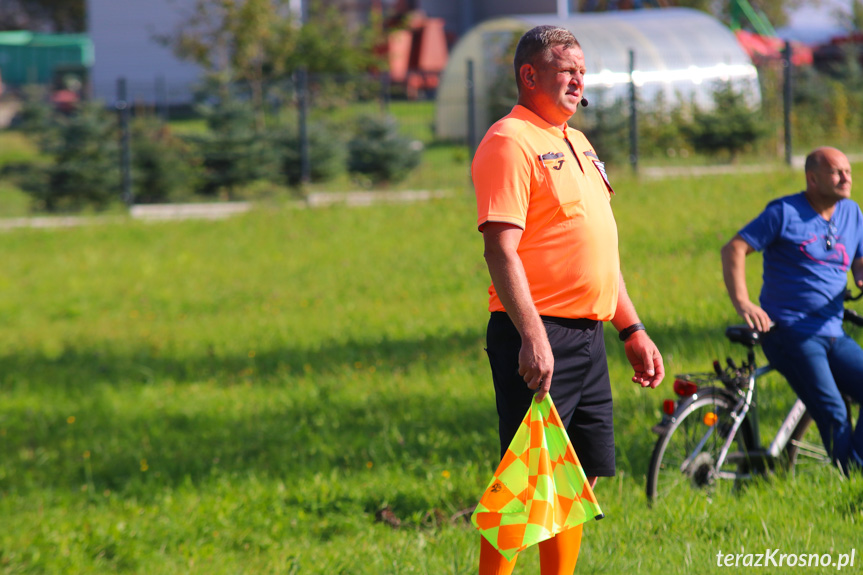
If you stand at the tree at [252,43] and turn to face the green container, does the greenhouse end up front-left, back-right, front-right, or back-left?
back-right

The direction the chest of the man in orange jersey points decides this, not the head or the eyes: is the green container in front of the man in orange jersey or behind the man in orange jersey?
behind

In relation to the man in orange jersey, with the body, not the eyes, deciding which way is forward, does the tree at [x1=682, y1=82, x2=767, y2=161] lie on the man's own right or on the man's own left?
on the man's own left

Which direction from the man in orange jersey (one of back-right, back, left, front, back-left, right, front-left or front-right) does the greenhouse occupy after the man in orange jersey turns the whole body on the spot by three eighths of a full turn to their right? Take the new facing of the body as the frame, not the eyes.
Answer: right

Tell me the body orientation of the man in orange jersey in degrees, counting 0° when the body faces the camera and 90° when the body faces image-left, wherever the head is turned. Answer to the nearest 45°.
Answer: approximately 315°
